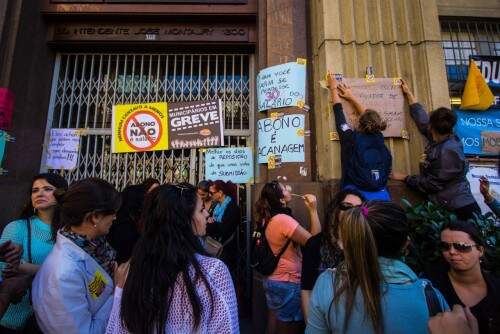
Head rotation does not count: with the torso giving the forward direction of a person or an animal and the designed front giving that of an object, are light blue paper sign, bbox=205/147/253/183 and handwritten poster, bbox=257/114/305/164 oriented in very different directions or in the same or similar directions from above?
same or similar directions

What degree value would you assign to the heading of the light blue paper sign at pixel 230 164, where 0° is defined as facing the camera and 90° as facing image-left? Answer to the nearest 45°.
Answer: approximately 0°

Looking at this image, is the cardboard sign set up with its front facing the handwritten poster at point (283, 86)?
no

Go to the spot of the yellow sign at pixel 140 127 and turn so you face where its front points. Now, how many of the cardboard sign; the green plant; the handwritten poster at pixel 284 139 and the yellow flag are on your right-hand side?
0

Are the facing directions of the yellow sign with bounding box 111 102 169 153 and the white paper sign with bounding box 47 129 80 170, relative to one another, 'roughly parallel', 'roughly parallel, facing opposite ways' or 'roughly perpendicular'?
roughly parallel

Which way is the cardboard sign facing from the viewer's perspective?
toward the camera

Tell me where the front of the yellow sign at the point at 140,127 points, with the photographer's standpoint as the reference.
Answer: facing the viewer

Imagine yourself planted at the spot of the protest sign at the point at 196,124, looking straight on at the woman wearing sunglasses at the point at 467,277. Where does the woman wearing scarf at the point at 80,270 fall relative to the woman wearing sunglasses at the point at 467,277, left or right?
right

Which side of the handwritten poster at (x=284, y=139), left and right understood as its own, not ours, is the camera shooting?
front

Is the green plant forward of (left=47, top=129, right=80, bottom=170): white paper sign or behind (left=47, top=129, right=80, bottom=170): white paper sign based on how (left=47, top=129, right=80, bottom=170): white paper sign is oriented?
forward

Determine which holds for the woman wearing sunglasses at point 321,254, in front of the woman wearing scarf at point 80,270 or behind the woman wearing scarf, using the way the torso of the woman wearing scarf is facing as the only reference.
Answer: in front

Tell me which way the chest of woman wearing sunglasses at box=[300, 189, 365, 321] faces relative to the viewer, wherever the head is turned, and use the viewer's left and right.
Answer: facing the viewer and to the right of the viewer

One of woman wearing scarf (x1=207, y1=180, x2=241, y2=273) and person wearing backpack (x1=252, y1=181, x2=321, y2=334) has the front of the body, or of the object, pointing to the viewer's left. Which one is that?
the woman wearing scarf

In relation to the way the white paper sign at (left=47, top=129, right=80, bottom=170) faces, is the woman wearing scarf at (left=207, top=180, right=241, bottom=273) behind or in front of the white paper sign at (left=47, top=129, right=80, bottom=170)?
in front

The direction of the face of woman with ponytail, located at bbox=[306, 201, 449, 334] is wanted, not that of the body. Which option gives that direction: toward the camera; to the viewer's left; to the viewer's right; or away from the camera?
away from the camera

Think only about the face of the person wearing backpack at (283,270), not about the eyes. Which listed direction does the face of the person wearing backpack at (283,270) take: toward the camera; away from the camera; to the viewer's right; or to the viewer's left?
to the viewer's right

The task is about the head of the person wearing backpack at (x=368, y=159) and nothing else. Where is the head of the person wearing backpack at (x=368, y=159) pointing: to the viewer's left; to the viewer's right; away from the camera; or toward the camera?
away from the camera
